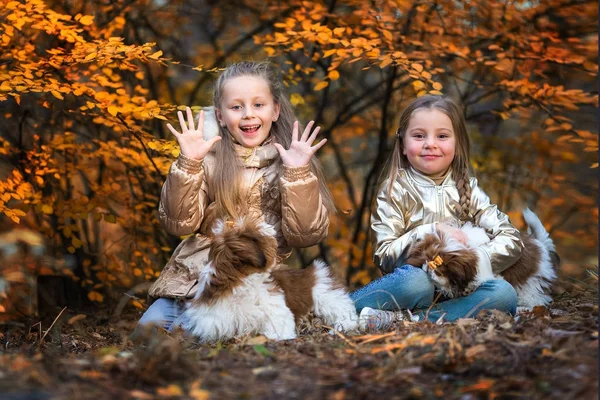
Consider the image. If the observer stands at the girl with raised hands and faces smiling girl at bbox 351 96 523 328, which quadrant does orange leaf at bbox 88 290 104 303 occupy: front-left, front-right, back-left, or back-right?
back-left

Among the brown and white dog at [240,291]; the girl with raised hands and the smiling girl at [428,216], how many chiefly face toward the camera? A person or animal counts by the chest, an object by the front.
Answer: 2

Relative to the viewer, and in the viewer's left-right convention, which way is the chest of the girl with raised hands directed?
facing the viewer

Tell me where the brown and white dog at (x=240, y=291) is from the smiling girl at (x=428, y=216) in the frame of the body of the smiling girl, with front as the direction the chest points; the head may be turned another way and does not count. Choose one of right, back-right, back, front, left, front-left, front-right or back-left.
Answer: front-right

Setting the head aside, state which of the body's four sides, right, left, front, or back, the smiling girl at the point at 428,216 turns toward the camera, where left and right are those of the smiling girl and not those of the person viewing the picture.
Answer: front

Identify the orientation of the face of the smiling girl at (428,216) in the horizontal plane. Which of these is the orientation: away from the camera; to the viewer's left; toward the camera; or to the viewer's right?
toward the camera

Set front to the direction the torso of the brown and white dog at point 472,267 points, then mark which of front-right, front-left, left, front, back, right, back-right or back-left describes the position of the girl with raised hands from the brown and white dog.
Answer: front

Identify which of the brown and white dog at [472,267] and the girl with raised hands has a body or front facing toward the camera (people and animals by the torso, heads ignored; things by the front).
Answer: the girl with raised hands

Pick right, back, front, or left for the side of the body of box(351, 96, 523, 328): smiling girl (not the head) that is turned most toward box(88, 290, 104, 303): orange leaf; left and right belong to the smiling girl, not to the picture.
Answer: right

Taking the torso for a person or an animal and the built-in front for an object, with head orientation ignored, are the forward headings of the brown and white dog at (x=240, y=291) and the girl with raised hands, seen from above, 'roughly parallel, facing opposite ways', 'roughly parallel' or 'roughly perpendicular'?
roughly perpendicular

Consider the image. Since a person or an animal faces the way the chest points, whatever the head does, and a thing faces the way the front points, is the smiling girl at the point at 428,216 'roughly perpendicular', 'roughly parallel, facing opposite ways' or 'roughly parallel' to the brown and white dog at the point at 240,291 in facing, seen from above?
roughly perpendicular

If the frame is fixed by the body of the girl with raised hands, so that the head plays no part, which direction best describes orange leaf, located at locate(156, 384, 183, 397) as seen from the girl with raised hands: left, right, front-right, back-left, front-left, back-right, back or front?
front

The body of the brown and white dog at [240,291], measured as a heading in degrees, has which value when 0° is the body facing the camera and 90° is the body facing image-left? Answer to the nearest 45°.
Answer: approximately 90°

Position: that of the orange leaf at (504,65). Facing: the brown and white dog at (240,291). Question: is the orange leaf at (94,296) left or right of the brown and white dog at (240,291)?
right

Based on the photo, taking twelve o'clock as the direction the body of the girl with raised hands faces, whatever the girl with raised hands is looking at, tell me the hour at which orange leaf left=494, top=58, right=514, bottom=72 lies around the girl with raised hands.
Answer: The orange leaf is roughly at 8 o'clock from the girl with raised hands.

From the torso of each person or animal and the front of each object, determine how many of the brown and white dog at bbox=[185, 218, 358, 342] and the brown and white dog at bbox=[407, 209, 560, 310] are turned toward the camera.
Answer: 0

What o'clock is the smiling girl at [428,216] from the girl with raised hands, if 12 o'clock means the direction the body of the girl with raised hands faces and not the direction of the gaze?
The smiling girl is roughly at 9 o'clock from the girl with raised hands.

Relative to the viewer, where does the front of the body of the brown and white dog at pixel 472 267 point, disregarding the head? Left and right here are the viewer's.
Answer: facing to the left of the viewer
